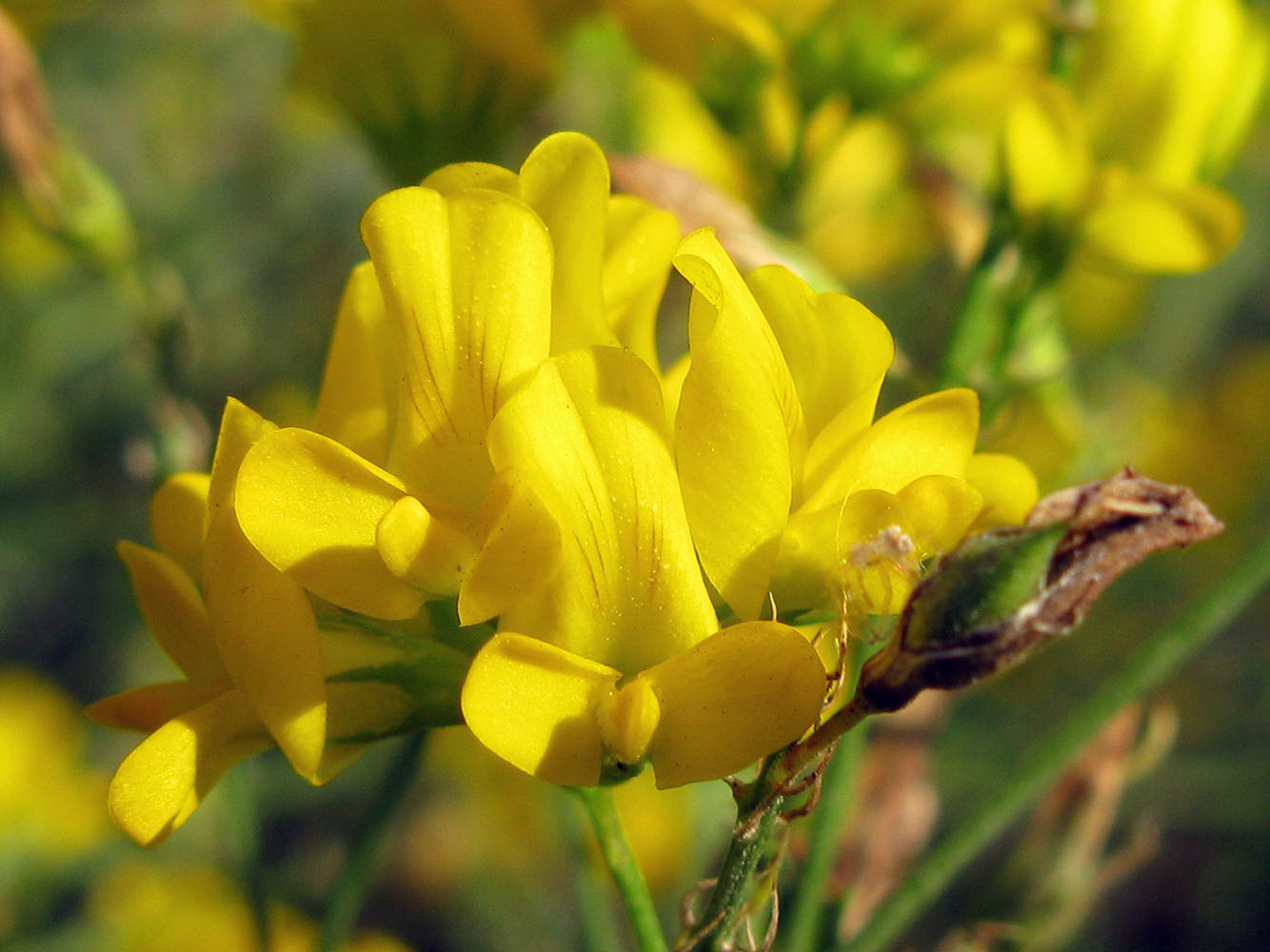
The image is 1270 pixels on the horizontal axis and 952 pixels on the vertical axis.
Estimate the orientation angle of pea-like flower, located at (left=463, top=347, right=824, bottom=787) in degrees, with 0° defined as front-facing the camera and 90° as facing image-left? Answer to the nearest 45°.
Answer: approximately 0°

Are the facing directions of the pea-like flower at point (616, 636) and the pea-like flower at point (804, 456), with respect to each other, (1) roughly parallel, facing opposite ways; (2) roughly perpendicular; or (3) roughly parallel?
roughly perpendicular

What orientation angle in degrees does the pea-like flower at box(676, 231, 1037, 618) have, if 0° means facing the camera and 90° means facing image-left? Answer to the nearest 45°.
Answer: approximately 270°

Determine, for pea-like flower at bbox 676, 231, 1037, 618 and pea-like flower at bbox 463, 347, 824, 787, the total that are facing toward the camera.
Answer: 1

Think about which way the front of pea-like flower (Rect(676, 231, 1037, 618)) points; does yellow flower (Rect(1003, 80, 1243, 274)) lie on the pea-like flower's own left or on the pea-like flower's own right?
on the pea-like flower's own left
